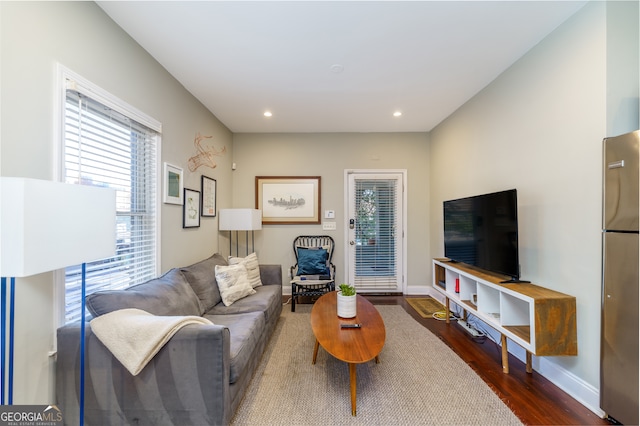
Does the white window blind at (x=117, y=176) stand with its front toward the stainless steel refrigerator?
yes

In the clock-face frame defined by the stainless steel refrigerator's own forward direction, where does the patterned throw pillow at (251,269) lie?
The patterned throw pillow is roughly at 1 o'clock from the stainless steel refrigerator.

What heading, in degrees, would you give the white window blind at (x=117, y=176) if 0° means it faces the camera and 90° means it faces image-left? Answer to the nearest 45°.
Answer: approximately 315°

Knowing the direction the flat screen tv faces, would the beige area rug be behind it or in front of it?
in front

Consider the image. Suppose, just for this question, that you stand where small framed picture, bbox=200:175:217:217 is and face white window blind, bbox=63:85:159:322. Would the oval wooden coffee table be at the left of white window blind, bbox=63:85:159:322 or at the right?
left

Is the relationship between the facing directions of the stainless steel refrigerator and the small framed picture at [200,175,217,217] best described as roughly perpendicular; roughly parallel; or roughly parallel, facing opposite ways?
roughly parallel, facing opposite ways

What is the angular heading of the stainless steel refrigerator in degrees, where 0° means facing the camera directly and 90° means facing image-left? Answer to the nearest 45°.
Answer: approximately 45°

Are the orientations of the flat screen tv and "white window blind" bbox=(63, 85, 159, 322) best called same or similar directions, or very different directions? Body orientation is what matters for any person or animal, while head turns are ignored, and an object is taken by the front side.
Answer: very different directions

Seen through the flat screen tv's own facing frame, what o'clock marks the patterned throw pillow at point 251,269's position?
The patterned throw pillow is roughly at 1 o'clock from the flat screen tv.

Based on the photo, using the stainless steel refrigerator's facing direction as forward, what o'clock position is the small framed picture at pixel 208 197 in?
The small framed picture is roughly at 1 o'clock from the stainless steel refrigerator.

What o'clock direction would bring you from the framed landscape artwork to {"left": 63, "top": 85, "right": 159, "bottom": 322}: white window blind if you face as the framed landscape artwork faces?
The white window blind is roughly at 1 o'clock from the framed landscape artwork.

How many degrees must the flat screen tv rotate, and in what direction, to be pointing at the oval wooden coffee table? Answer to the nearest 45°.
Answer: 0° — it already faces it

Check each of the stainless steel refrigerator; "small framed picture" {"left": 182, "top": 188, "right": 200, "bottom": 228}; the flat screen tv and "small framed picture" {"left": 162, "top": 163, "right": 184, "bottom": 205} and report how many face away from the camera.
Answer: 0

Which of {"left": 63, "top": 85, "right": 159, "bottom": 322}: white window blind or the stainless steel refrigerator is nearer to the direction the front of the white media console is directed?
the white window blind

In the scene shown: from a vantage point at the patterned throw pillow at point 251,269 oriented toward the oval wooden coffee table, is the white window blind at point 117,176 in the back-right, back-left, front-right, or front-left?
front-right

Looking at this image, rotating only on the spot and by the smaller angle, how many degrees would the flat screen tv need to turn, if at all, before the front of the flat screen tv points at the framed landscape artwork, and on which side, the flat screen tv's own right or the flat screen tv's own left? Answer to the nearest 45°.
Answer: approximately 45° to the flat screen tv's own right

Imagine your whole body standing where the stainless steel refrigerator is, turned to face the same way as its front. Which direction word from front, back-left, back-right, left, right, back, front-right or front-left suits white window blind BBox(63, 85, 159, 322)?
front

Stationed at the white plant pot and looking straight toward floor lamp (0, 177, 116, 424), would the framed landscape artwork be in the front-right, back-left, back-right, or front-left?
back-right

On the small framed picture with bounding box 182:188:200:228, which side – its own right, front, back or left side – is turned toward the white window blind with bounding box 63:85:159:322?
right
